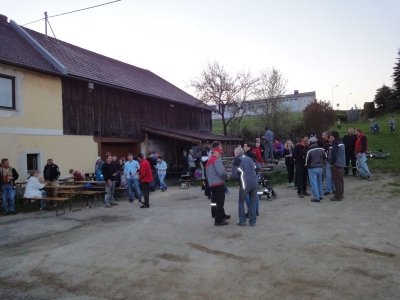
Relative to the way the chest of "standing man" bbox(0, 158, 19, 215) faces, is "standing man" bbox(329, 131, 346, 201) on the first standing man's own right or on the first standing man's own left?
on the first standing man's own left

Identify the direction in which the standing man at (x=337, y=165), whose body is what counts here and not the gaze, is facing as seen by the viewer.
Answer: to the viewer's left

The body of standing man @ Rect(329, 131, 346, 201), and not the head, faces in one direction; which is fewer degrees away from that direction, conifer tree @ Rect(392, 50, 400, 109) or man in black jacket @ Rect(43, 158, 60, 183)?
the man in black jacket

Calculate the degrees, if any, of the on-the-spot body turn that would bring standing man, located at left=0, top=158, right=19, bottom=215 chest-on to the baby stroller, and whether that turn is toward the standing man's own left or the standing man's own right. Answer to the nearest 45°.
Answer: approximately 45° to the standing man's own left

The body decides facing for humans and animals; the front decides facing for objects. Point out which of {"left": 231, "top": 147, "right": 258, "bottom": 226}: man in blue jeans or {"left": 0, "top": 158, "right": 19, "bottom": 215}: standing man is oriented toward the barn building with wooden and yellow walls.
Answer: the man in blue jeans

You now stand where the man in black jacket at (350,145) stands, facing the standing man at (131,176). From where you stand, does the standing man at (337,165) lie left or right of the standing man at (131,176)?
left
